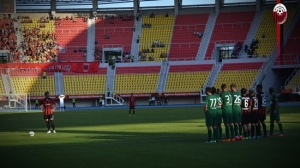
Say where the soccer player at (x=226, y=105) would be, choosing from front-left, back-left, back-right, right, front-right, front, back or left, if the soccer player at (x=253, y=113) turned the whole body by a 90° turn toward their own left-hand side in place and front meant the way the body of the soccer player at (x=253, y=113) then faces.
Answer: front

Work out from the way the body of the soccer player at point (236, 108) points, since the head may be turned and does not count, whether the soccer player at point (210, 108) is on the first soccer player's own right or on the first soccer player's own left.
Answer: on the first soccer player's own left

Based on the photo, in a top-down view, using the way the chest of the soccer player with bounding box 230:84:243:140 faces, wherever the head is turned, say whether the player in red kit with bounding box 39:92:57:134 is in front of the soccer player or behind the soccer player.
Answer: in front

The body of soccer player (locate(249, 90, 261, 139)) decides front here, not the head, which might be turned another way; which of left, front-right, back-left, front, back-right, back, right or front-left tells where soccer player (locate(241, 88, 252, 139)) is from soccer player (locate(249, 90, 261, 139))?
left

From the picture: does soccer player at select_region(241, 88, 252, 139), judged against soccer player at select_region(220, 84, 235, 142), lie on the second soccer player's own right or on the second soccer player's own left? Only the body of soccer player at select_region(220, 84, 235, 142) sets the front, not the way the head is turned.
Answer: on the second soccer player's own right

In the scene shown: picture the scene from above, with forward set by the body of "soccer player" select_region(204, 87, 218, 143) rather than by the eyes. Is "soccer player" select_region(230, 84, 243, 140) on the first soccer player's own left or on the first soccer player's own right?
on the first soccer player's own right

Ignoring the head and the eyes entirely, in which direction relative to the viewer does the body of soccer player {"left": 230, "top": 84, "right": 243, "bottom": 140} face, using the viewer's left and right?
facing away from the viewer and to the left of the viewer

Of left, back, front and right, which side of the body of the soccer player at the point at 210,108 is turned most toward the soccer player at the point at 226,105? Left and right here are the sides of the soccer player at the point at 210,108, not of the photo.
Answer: right

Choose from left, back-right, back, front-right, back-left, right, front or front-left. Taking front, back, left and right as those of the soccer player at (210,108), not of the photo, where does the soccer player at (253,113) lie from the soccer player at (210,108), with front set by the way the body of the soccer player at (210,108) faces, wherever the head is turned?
right
